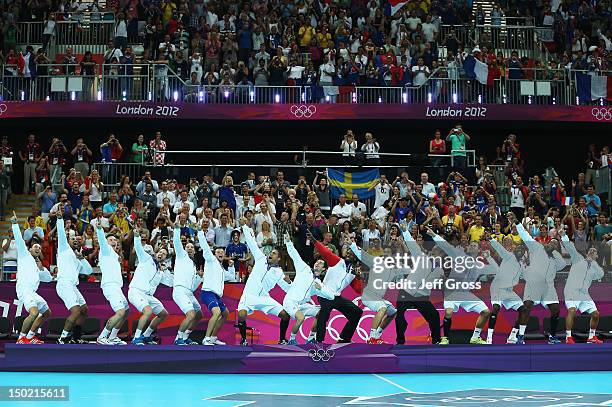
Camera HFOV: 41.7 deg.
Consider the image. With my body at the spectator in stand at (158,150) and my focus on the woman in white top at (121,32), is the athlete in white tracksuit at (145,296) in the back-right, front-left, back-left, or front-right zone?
back-left

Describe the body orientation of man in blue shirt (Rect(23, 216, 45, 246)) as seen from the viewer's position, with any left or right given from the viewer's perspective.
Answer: facing the viewer

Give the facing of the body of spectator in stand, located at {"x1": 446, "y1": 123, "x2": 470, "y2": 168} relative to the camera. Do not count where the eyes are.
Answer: toward the camera

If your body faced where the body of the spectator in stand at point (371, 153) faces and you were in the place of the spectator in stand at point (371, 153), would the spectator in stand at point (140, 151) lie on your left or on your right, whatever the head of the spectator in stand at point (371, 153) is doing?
on your right

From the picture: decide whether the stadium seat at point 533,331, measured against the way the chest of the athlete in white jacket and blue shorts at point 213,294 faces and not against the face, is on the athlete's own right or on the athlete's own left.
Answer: on the athlete's own left

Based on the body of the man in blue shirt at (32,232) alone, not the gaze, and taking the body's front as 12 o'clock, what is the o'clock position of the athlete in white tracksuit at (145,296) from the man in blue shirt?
The athlete in white tracksuit is roughly at 11 o'clock from the man in blue shirt.

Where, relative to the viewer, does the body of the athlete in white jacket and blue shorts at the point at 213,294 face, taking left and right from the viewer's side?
facing the viewer and to the right of the viewer

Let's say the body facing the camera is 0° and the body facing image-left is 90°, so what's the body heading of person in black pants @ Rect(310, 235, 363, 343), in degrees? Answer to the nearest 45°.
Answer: approximately 315°

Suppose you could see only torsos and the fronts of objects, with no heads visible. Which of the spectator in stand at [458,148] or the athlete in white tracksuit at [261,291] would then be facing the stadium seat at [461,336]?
the spectator in stand

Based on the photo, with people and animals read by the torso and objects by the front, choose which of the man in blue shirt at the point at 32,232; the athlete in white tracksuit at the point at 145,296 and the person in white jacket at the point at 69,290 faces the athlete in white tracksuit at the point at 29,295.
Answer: the man in blue shirt

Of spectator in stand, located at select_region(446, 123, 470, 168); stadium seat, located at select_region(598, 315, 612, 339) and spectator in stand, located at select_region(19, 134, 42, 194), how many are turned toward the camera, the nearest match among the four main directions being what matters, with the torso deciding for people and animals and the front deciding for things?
3

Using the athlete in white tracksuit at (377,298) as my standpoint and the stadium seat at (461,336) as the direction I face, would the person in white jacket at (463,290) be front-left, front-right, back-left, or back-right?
front-right

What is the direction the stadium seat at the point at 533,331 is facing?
toward the camera

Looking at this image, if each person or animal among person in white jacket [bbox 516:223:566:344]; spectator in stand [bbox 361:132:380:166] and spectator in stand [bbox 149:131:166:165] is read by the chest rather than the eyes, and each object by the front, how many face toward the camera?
3
